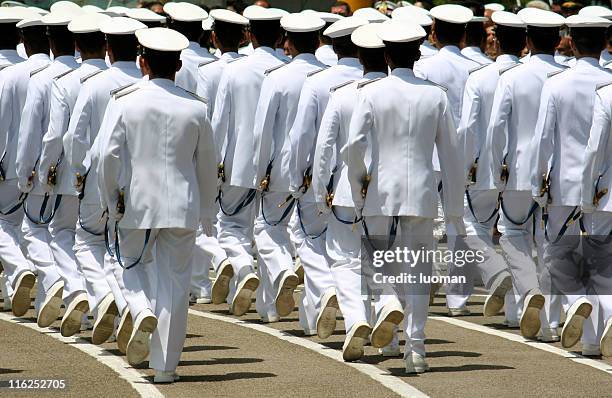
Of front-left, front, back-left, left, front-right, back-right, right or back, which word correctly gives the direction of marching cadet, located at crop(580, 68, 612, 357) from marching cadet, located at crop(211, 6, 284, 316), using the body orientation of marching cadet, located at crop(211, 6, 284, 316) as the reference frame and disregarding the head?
back-right

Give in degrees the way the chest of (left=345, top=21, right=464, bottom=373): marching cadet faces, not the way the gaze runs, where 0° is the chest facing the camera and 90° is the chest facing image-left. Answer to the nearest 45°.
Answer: approximately 180°

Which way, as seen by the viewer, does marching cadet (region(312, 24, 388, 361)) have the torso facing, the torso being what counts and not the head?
away from the camera

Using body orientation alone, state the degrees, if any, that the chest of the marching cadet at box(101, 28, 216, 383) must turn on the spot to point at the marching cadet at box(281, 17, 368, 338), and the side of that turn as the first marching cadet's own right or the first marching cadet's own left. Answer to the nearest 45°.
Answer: approximately 45° to the first marching cadet's own right

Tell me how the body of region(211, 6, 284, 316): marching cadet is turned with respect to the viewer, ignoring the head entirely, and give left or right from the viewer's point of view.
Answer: facing away from the viewer

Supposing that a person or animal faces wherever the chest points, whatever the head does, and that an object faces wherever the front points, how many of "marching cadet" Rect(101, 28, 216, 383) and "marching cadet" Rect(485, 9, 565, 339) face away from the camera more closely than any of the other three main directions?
2

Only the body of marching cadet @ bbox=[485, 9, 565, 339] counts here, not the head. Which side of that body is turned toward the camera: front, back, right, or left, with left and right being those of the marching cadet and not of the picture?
back

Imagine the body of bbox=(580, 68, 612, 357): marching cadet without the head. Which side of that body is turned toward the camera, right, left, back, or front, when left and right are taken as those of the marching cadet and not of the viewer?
back

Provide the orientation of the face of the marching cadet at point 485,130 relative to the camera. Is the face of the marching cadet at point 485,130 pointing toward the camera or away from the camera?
away from the camera

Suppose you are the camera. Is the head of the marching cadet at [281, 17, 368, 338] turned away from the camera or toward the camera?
away from the camera

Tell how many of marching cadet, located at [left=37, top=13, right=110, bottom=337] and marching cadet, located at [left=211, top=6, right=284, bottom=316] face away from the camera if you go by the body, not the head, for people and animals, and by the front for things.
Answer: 2

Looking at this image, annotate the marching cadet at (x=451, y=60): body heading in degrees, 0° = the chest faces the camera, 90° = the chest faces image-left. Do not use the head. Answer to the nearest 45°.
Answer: approximately 180°

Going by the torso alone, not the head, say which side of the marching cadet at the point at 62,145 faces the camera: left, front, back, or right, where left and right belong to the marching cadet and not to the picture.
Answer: back

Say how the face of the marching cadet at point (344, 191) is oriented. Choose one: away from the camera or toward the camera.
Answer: away from the camera

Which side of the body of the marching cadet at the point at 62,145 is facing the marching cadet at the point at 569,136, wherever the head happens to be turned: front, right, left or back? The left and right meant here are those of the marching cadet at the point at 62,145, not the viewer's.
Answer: right
